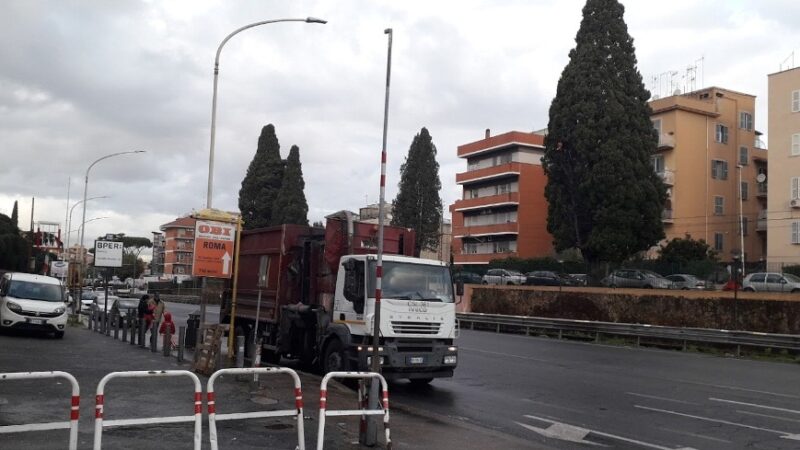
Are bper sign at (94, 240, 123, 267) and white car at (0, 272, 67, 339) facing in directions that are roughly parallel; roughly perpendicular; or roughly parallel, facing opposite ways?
roughly parallel

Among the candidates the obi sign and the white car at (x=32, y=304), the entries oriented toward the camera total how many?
2

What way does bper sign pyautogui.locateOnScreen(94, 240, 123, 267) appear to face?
toward the camera

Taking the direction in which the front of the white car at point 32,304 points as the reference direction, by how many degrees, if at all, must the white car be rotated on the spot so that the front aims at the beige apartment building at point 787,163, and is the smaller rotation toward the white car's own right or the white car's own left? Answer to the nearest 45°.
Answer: approximately 90° to the white car's own left

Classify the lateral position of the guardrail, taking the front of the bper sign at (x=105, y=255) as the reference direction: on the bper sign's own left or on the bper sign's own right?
on the bper sign's own left

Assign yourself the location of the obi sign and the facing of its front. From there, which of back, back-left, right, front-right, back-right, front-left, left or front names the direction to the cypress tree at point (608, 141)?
back-left

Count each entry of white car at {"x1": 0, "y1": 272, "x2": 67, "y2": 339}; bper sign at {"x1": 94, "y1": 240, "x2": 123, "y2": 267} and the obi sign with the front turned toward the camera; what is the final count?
3

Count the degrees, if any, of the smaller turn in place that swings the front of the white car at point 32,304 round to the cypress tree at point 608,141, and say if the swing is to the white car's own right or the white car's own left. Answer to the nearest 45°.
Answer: approximately 90° to the white car's own left

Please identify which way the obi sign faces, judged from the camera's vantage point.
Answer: facing the viewer

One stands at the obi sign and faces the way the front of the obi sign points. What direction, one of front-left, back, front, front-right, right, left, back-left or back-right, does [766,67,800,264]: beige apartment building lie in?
back-left

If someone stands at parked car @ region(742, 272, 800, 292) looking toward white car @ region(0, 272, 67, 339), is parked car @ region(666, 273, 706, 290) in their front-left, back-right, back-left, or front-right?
front-right

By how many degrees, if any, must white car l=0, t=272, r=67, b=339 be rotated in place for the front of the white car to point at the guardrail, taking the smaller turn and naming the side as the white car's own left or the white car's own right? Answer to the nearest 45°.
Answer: approximately 90° to the white car's own left

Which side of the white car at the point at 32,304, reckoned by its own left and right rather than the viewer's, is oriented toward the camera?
front

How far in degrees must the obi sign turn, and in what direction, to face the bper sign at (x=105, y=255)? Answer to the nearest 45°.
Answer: approximately 180°

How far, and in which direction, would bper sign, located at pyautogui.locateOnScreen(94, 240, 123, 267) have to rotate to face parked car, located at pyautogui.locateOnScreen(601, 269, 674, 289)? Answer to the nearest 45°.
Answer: approximately 90° to its left
